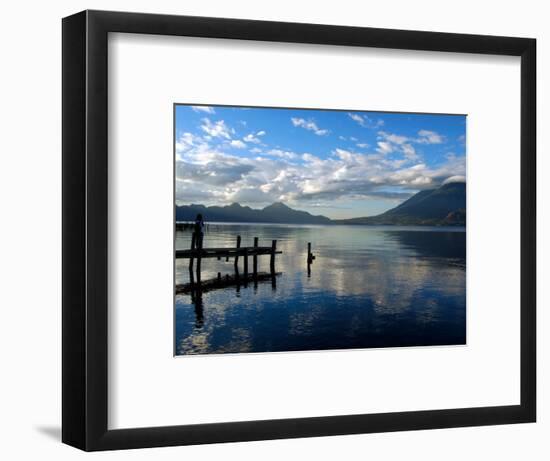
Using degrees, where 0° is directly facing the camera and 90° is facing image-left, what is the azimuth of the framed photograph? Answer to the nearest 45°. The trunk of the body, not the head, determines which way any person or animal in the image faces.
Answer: approximately 315°
